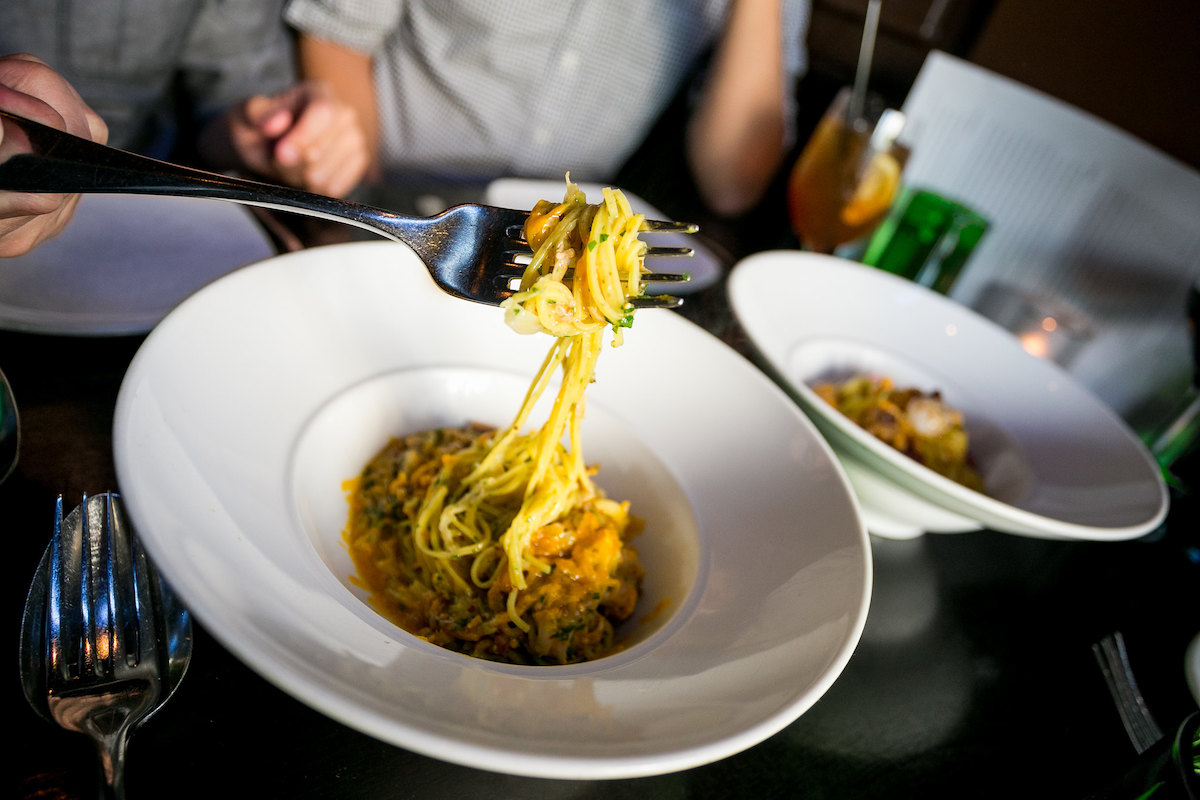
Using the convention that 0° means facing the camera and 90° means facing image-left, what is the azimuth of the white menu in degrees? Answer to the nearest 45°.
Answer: approximately 0°

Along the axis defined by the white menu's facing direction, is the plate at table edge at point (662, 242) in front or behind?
in front

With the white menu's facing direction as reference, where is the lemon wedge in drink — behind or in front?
in front

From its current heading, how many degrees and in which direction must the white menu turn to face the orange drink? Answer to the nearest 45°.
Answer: approximately 45° to its right

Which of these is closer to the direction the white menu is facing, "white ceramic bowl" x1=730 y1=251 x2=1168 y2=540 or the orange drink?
the white ceramic bowl
